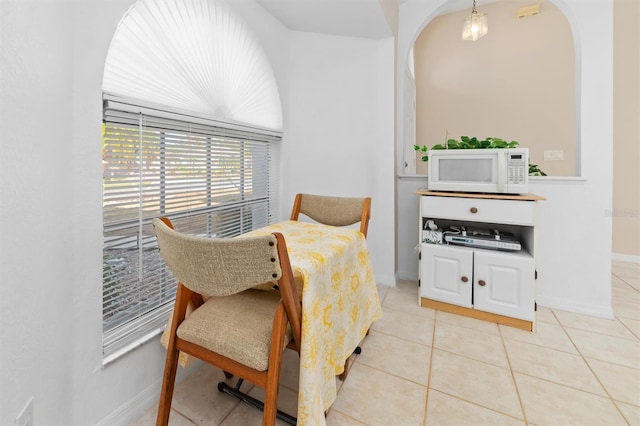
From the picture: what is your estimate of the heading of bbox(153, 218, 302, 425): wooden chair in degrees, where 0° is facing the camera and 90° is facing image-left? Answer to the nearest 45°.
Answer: approximately 225°

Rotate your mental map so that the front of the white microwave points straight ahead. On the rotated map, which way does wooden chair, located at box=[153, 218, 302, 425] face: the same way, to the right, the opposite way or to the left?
the opposite way

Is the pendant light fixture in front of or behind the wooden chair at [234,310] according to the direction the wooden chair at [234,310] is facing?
in front

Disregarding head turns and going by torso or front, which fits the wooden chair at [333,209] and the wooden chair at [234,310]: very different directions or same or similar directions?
very different directions

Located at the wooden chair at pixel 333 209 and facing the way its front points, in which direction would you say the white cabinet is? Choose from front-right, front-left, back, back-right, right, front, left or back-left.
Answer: back-left
